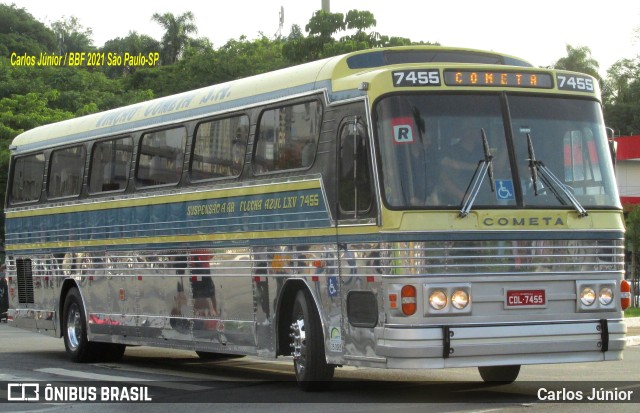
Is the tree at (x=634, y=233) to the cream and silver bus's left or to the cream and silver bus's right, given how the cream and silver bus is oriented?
on its left

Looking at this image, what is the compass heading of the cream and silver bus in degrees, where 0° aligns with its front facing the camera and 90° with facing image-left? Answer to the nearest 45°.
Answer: approximately 315°
